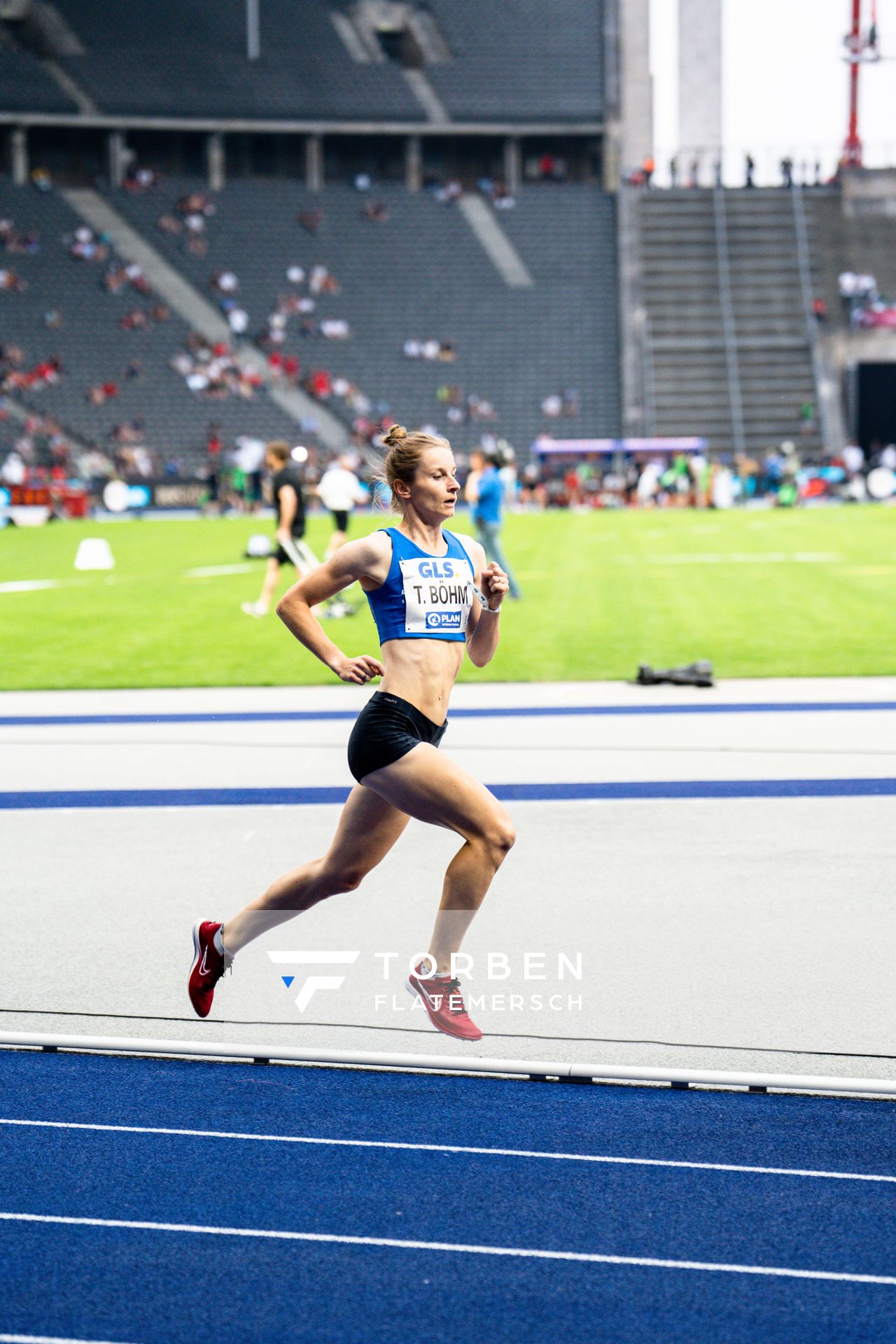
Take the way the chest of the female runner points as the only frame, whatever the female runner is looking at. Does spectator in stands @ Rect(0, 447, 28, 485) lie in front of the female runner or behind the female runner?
behind

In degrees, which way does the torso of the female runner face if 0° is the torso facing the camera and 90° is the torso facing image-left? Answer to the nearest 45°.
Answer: approximately 315°

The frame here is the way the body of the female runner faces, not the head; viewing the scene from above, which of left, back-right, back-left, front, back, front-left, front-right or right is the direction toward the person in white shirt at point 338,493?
back-left

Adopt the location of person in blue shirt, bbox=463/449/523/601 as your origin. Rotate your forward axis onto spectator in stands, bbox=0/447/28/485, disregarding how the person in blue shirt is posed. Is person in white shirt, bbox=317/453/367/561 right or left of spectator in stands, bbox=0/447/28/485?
left

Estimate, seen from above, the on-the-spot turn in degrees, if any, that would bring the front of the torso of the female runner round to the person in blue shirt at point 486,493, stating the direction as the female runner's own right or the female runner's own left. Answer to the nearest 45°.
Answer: approximately 135° to the female runner's own left

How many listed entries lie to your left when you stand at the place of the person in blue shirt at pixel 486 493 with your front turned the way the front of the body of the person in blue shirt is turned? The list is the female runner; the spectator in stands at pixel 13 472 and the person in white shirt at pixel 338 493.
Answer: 1
